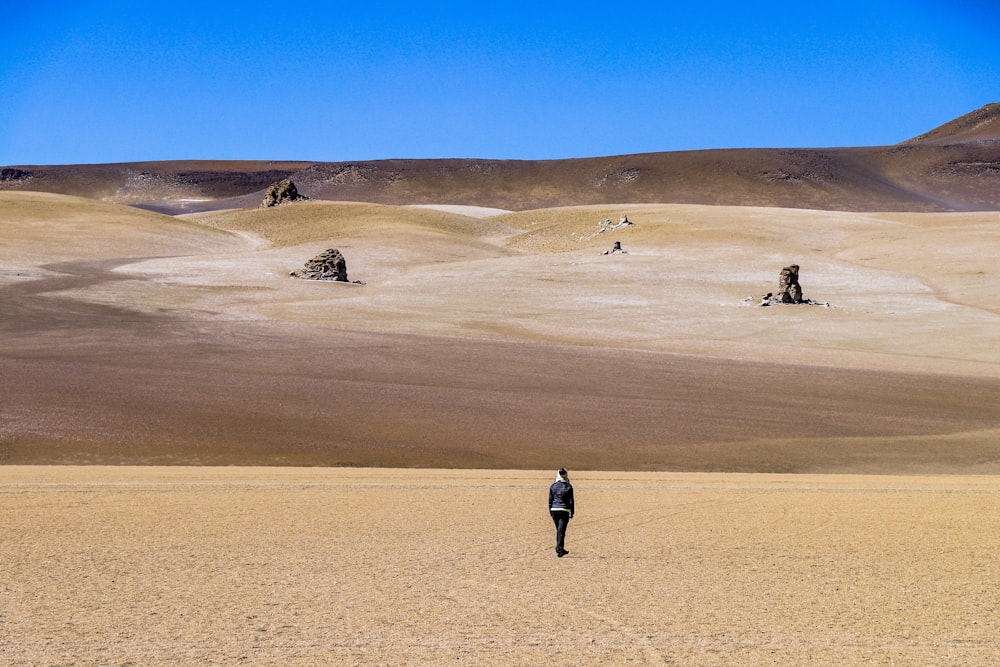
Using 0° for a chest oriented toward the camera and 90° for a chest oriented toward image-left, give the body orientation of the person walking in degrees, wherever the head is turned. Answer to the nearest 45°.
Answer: approximately 180°

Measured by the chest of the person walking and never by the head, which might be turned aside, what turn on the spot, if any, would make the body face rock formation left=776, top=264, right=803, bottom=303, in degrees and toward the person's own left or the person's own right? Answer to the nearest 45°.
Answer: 0° — they already face it
